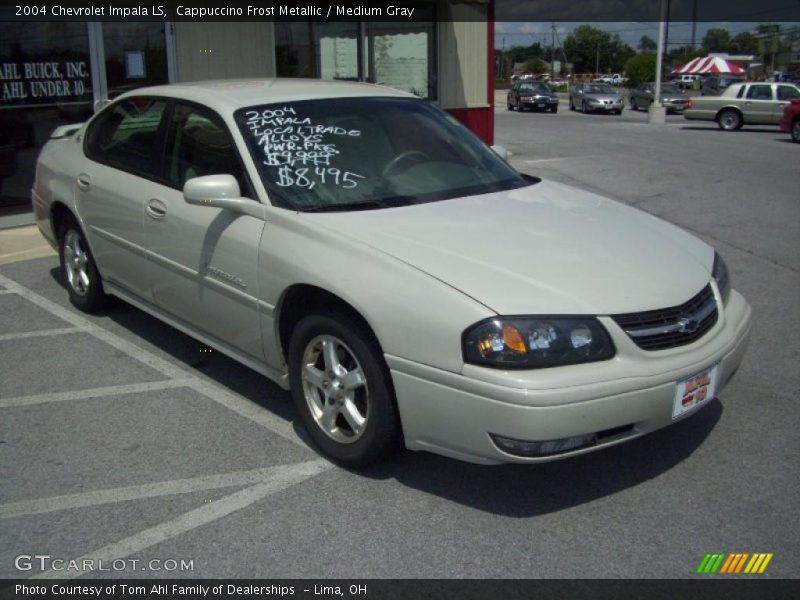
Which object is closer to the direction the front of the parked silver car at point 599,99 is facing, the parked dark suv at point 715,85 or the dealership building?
the dealership building

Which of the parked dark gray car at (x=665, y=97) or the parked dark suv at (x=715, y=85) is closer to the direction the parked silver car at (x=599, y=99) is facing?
the parked dark gray car

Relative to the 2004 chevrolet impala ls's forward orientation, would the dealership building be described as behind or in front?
behind

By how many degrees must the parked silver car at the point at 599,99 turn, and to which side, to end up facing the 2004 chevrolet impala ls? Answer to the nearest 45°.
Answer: approximately 45° to its right

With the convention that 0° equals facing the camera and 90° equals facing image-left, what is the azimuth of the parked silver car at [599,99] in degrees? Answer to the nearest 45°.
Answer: approximately 315°

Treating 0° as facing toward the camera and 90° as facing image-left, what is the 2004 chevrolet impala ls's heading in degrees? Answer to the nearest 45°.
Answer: approximately 315°

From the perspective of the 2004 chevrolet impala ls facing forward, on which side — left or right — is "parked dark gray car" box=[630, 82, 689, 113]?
on its left

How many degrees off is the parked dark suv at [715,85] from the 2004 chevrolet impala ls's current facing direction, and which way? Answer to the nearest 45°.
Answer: approximately 135° to its left
